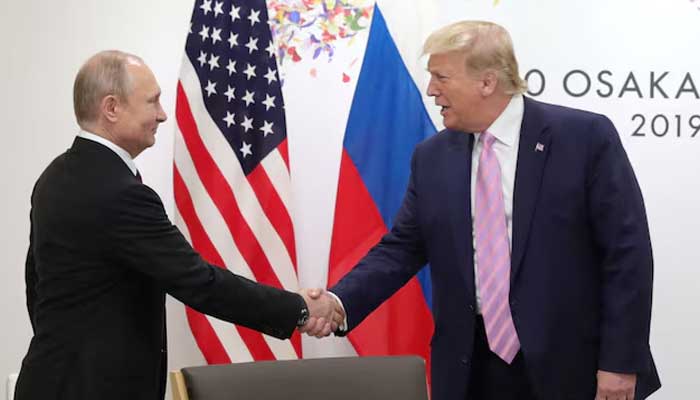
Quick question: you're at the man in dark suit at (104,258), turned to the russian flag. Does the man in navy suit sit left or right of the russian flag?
right

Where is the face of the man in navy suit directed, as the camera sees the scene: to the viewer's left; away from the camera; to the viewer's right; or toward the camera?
to the viewer's left

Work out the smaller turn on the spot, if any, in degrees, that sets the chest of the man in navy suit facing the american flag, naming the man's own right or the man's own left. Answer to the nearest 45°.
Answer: approximately 90° to the man's own right

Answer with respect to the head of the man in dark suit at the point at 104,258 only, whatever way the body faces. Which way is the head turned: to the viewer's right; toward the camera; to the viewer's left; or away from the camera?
to the viewer's right

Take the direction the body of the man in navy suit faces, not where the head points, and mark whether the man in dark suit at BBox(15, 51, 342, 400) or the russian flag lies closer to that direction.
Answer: the man in dark suit

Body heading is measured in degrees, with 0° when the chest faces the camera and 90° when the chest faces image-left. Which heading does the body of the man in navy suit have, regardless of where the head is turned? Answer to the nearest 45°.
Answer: approximately 45°

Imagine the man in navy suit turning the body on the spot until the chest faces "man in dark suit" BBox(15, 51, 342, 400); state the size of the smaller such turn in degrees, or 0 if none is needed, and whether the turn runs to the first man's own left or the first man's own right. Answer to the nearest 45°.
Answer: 0° — they already face them
